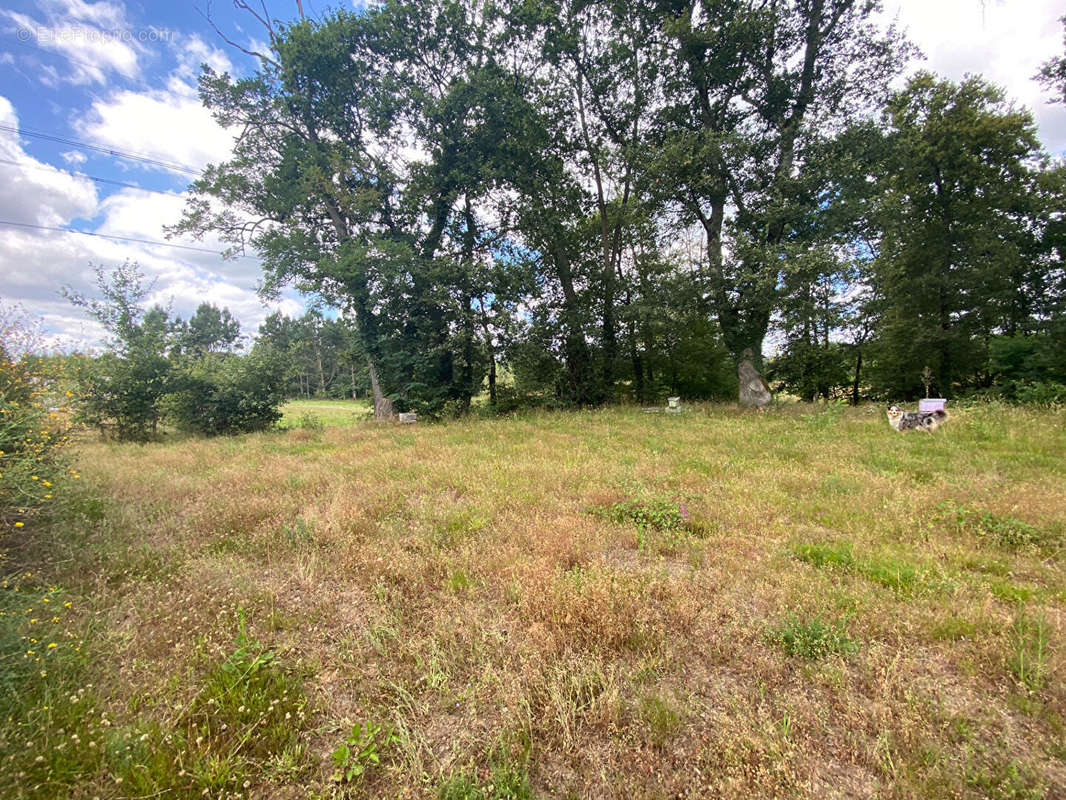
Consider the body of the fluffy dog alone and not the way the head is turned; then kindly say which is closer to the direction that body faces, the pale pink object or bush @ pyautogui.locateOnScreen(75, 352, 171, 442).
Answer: the bush

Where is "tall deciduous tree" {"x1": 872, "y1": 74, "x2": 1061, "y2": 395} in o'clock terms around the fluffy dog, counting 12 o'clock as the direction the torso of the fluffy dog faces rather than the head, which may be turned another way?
The tall deciduous tree is roughly at 3 o'clock from the fluffy dog.

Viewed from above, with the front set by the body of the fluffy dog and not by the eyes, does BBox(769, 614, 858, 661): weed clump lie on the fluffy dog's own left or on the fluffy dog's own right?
on the fluffy dog's own left

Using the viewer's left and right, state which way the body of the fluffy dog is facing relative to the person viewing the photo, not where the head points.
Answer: facing to the left of the viewer

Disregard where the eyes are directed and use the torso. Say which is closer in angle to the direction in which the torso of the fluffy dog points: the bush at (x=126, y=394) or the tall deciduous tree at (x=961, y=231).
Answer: the bush

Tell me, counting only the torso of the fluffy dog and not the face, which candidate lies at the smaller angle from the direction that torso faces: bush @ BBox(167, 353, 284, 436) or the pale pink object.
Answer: the bush

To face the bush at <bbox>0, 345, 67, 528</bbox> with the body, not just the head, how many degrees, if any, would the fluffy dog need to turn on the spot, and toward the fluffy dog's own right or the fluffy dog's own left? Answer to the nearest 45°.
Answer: approximately 45° to the fluffy dog's own left

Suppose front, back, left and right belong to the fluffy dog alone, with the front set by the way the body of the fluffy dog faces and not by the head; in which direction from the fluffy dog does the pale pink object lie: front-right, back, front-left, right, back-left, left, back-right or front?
right

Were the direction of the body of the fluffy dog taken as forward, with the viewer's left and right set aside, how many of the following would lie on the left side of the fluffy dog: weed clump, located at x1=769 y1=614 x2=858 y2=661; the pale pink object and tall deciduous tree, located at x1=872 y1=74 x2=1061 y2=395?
1
